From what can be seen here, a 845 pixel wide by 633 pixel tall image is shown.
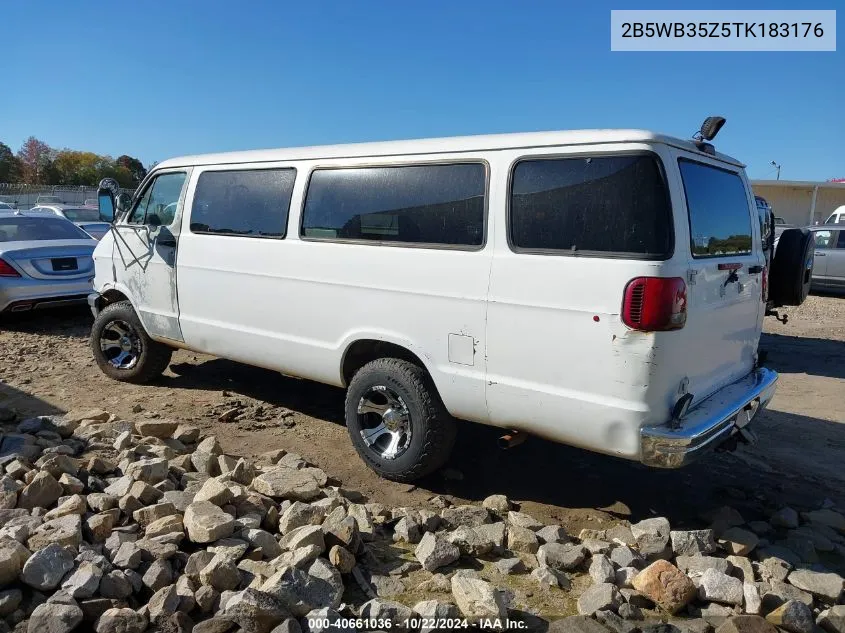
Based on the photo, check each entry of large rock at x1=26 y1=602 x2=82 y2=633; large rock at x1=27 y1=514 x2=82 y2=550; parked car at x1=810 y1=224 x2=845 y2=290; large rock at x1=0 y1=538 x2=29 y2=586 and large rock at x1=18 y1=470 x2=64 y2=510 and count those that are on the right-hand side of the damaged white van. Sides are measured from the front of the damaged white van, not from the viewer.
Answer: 1

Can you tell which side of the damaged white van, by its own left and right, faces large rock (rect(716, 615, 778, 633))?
back

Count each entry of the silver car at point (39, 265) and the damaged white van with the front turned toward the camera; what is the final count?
0

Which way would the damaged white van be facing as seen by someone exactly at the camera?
facing away from the viewer and to the left of the viewer

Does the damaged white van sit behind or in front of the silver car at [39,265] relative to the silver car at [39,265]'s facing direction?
behind

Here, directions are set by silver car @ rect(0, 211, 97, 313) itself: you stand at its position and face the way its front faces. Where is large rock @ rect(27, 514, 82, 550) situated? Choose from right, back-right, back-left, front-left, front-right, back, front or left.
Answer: back-left

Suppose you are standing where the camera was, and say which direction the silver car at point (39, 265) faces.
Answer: facing away from the viewer and to the left of the viewer

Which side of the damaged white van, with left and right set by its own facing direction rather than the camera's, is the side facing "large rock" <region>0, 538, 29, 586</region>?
left
